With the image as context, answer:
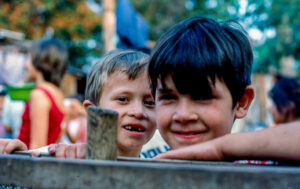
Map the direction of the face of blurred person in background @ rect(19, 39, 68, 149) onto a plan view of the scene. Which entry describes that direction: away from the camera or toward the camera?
away from the camera

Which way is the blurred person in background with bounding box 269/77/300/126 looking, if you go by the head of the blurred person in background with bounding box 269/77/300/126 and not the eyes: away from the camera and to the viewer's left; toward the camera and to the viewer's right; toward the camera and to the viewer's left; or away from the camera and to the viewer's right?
toward the camera and to the viewer's left

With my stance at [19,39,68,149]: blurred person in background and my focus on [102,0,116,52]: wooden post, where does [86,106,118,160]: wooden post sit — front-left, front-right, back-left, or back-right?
back-right
